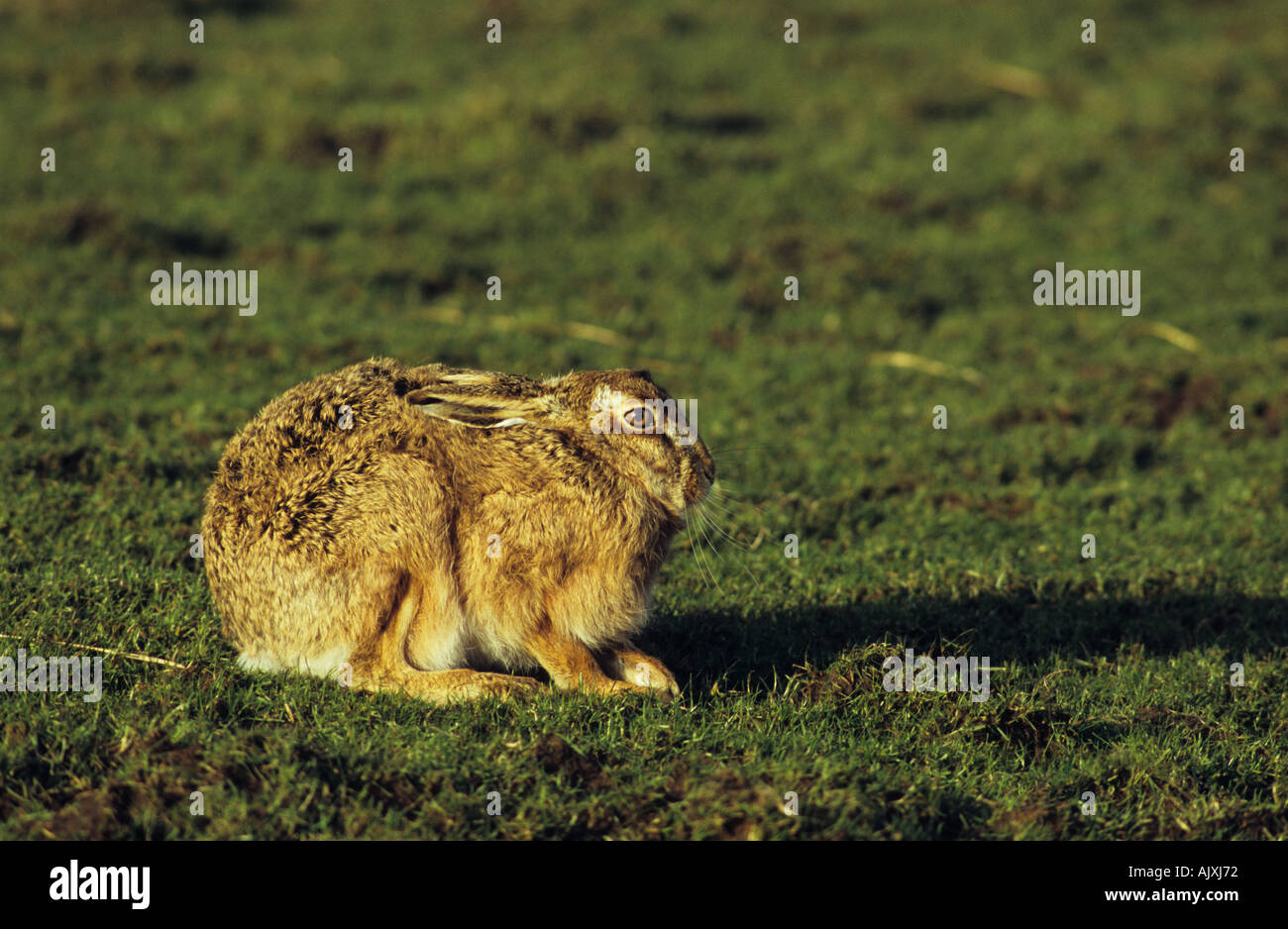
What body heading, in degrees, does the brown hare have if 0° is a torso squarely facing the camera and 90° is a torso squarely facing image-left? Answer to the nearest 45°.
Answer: approximately 270°
